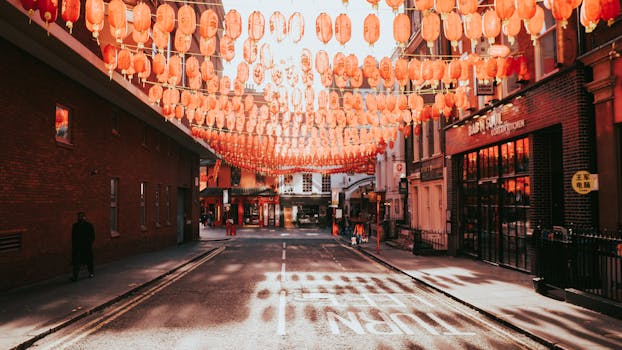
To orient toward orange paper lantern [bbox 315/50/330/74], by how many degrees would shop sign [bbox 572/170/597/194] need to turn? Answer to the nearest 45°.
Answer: approximately 90° to its right

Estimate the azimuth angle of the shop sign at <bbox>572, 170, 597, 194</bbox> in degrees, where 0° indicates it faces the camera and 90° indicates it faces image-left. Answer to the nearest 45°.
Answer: approximately 0°

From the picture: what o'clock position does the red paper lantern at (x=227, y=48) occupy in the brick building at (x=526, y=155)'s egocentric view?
The red paper lantern is roughly at 12 o'clock from the brick building.

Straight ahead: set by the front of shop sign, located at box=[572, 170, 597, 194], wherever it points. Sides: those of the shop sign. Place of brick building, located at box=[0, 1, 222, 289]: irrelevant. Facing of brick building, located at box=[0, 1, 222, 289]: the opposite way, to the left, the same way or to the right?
to the left

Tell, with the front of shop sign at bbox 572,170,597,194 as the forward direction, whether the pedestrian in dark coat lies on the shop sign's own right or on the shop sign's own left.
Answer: on the shop sign's own right

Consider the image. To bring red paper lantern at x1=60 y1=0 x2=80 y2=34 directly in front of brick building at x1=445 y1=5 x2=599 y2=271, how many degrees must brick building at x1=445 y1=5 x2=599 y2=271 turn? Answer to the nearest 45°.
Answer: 0° — it already faces it
